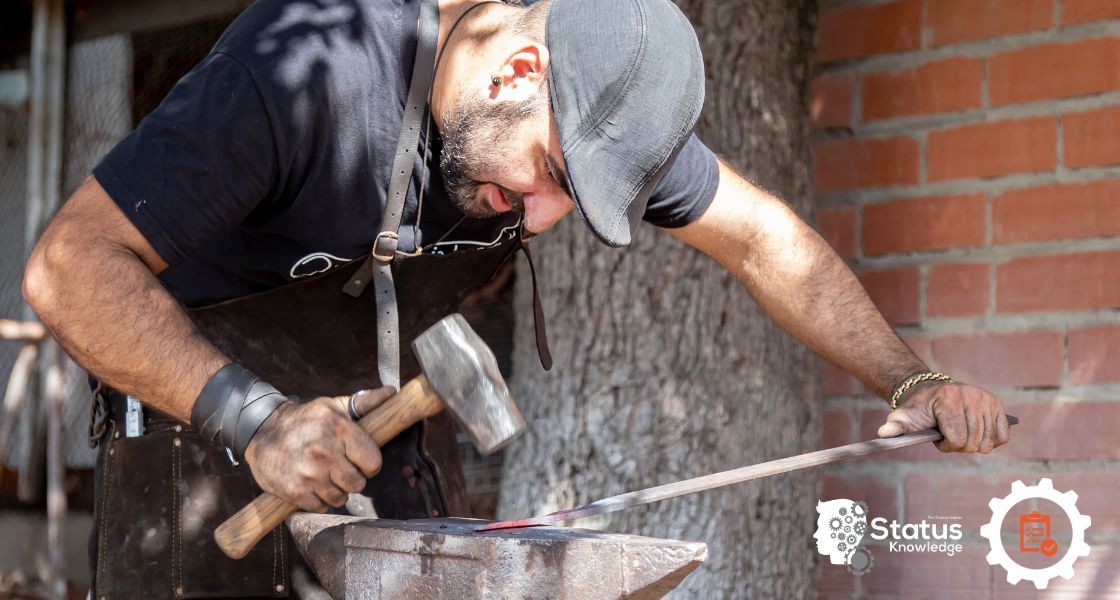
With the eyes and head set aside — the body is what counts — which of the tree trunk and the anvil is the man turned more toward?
the anvil

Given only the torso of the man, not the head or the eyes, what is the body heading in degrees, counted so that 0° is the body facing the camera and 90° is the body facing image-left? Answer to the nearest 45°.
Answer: approximately 315°

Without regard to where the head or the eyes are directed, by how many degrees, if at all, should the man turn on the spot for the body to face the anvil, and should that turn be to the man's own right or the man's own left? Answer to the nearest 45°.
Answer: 0° — they already face it
